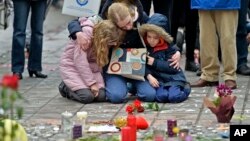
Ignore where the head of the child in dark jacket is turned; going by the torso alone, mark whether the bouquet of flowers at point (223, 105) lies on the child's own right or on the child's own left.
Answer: on the child's own left

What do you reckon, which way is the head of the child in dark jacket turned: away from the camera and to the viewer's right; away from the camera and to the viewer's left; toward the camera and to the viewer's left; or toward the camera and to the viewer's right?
toward the camera and to the viewer's left

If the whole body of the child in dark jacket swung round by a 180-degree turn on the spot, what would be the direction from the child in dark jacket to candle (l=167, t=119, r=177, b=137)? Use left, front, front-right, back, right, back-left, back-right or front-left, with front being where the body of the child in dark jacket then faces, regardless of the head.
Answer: back-right

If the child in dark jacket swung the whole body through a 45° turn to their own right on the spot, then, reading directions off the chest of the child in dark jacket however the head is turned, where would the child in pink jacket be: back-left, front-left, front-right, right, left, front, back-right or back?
front

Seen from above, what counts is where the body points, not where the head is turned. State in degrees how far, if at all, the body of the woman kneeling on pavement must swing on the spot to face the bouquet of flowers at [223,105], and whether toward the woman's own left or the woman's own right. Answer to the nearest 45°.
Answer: approximately 45° to the woman's own left

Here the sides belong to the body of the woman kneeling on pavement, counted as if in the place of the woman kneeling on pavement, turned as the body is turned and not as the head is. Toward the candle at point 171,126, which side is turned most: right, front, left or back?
front

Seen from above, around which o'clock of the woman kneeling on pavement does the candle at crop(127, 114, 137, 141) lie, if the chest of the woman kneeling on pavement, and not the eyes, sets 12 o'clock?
The candle is roughly at 12 o'clock from the woman kneeling on pavement.

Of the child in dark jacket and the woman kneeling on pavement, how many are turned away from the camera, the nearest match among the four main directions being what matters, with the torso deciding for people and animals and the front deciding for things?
0

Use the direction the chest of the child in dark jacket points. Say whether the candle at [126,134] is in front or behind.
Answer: in front

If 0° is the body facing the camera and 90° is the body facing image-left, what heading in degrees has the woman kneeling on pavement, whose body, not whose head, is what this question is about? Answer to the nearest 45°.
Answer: approximately 0°

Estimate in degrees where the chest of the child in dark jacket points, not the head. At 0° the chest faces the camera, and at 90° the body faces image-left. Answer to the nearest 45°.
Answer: approximately 45°

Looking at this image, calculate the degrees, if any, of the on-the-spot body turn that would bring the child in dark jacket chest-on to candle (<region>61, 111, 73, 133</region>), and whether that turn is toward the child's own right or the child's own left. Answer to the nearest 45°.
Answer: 0° — they already face it
